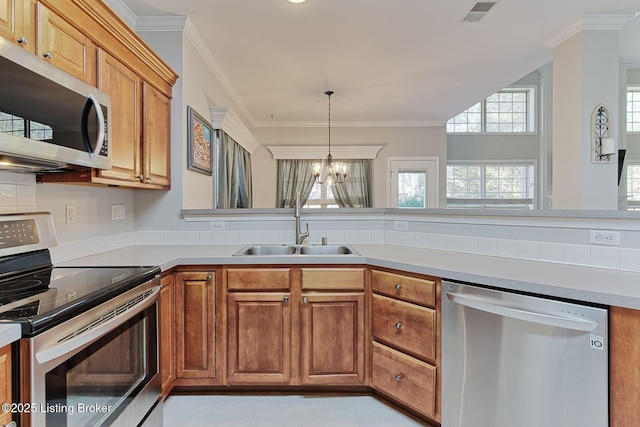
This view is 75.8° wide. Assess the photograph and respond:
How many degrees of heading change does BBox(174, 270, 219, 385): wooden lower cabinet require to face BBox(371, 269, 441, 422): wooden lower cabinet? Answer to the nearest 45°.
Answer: approximately 45° to its left

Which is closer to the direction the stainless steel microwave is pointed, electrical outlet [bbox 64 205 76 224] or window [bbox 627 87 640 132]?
the window

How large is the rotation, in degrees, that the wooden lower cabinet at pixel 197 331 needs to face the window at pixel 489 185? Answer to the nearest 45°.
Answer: approximately 135° to its left

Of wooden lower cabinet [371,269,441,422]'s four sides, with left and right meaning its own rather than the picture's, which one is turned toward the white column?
back

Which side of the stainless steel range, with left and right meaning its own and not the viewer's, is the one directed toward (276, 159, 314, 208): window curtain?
left

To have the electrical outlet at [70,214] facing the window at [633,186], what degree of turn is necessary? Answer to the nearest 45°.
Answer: approximately 45° to its left

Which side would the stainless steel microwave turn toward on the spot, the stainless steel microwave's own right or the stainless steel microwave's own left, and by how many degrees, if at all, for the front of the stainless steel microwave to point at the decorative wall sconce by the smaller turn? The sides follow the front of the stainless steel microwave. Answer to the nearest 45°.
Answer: approximately 45° to the stainless steel microwave's own left

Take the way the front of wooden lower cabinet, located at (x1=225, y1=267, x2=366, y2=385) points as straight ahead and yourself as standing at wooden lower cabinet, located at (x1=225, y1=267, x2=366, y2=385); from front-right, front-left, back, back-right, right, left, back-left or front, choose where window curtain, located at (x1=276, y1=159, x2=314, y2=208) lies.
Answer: back

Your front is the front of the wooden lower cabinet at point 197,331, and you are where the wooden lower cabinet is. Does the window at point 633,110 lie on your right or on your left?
on your left

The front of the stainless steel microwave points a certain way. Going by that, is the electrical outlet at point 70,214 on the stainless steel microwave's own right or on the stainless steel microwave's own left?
on the stainless steel microwave's own left

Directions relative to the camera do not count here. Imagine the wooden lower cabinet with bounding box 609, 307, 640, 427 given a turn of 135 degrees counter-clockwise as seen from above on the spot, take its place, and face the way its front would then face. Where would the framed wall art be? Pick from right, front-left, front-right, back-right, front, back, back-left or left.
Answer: back-left
